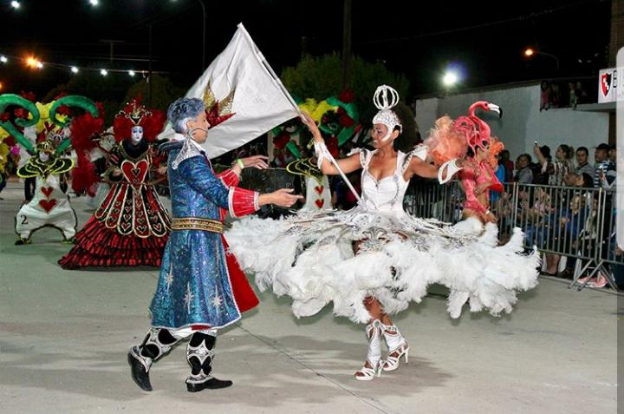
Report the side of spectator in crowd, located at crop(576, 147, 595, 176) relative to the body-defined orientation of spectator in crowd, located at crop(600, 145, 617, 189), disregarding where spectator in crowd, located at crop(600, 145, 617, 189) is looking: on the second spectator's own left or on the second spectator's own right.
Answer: on the second spectator's own right

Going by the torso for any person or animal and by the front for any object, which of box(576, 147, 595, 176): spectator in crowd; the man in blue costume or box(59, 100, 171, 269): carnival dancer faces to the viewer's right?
the man in blue costume

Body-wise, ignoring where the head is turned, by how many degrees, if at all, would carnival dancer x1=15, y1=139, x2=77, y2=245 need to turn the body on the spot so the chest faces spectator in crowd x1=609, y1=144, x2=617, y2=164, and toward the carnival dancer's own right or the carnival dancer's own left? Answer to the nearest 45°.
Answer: approximately 45° to the carnival dancer's own left

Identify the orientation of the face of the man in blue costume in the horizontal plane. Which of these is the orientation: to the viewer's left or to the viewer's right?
to the viewer's right

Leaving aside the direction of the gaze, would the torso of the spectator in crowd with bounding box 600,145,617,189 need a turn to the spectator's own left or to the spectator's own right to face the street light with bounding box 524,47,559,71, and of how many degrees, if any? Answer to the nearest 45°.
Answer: approximately 135° to the spectator's own right

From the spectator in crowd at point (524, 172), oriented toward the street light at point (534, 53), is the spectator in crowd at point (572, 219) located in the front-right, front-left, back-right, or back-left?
back-right
